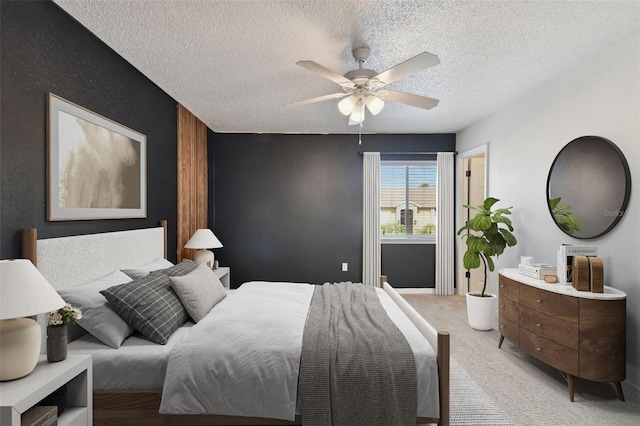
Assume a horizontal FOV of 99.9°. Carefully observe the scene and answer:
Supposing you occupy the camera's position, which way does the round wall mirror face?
facing the viewer and to the left of the viewer

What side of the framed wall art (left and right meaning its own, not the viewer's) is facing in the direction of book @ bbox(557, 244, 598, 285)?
front

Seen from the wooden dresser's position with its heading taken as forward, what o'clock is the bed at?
The bed is roughly at 12 o'clock from the wooden dresser.

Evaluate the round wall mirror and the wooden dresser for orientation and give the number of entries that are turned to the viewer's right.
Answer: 0

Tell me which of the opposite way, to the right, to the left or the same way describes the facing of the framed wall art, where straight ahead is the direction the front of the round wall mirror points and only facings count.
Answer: the opposite way

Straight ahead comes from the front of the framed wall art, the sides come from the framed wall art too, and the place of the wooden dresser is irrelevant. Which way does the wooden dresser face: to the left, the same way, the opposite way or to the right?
the opposite way

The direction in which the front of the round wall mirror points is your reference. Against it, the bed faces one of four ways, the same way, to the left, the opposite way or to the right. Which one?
the opposite way

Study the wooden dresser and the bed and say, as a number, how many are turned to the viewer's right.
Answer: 1

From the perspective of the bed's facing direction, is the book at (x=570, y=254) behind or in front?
in front

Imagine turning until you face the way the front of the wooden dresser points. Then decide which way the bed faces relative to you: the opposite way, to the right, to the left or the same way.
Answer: the opposite way

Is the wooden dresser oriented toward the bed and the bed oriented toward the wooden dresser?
yes

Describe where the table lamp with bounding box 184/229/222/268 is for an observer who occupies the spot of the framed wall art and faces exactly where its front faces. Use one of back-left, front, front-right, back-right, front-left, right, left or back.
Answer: left

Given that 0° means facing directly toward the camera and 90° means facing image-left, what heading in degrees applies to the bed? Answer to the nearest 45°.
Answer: approximately 270°

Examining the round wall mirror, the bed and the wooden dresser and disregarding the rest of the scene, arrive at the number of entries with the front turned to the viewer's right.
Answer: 1

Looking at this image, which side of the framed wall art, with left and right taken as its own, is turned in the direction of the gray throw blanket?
front
